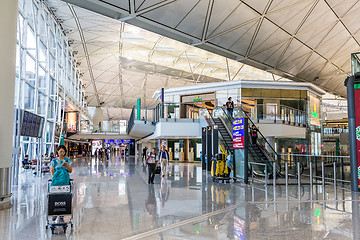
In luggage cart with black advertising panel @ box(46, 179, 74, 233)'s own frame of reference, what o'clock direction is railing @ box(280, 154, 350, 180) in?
The railing is roughly at 8 o'clock from the luggage cart with black advertising panel.

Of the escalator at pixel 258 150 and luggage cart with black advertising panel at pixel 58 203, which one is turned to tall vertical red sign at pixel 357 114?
the escalator

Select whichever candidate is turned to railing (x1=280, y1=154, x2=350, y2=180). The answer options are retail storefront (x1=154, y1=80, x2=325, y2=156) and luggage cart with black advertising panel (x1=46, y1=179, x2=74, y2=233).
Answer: the retail storefront

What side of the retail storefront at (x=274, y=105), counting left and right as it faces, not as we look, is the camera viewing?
front

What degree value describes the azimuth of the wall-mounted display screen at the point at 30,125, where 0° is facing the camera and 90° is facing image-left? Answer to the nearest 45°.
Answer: approximately 315°

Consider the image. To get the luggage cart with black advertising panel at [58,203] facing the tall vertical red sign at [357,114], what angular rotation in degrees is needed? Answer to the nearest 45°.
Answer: approximately 90° to its left

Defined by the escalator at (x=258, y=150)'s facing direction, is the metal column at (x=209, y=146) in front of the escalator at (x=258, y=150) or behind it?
behind

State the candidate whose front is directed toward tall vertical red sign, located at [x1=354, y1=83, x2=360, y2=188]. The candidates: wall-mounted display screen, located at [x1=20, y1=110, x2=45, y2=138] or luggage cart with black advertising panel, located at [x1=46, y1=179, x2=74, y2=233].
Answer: the wall-mounted display screen

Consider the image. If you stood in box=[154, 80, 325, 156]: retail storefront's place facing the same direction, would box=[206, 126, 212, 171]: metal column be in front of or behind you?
in front

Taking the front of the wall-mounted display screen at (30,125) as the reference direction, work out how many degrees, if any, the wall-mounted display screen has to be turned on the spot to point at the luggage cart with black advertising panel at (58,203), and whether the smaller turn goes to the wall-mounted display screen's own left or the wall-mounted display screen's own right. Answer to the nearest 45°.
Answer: approximately 45° to the wall-mounted display screen's own right

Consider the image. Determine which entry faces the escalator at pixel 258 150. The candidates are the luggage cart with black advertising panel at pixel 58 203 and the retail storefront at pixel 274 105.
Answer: the retail storefront

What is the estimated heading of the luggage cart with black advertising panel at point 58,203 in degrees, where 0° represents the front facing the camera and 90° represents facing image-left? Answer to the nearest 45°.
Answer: approximately 0°

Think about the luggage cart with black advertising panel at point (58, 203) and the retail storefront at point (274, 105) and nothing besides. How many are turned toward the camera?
2

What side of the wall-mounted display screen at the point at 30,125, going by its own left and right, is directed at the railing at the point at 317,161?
front

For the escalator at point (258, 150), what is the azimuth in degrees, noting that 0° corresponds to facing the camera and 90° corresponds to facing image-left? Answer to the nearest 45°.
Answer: approximately 315°
